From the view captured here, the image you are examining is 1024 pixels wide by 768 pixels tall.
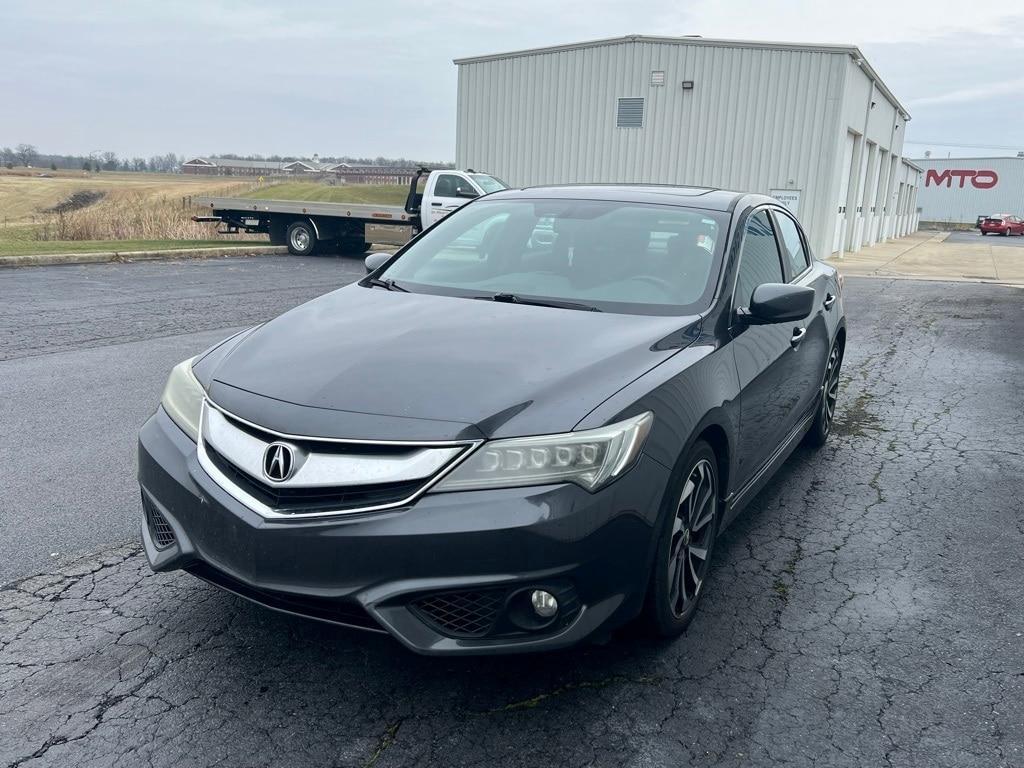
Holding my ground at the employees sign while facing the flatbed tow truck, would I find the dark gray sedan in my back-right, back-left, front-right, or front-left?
front-left

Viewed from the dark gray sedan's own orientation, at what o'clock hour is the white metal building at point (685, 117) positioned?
The white metal building is roughly at 5 o'clock from the dark gray sedan.

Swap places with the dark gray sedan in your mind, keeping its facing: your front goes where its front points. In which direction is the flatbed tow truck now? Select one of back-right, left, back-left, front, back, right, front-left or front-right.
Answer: back-right

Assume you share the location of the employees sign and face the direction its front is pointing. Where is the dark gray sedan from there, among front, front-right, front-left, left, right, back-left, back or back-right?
front

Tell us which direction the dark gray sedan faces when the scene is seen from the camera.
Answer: facing the viewer and to the left of the viewer

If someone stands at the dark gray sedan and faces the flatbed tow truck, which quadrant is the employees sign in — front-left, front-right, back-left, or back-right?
front-right

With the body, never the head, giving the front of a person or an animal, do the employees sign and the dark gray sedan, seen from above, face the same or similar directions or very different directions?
same or similar directions

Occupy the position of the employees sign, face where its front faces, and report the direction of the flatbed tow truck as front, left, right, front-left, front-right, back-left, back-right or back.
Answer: front-right

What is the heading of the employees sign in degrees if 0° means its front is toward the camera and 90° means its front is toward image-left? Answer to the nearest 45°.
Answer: approximately 0°

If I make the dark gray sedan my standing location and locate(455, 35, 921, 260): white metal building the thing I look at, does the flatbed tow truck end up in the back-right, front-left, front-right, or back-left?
front-left

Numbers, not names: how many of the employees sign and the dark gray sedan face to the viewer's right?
0
